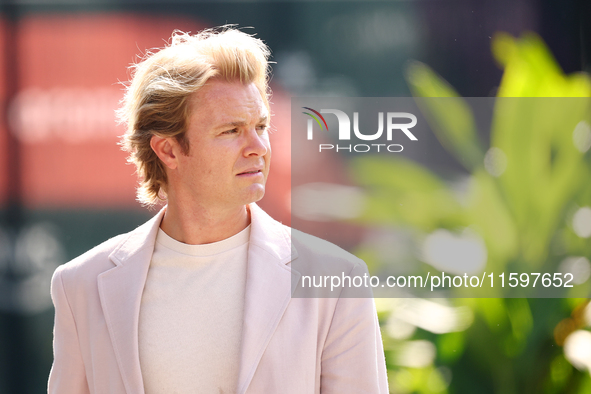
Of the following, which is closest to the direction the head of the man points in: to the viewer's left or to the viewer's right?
to the viewer's right

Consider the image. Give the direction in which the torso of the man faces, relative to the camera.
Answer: toward the camera
